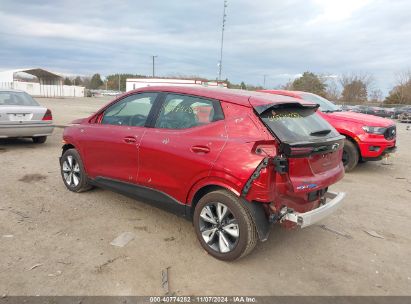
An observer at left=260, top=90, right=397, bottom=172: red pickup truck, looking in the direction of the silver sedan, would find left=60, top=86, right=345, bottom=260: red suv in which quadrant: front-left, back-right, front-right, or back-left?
front-left

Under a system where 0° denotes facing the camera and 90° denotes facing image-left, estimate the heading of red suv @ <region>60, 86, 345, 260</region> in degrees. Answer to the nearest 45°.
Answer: approximately 135°

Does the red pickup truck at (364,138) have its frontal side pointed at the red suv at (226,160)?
no

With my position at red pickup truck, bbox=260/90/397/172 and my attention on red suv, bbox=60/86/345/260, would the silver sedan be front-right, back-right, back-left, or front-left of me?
front-right

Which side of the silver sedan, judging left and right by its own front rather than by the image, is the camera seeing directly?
back

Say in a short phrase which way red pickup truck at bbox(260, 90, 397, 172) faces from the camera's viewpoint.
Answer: facing the viewer and to the right of the viewer

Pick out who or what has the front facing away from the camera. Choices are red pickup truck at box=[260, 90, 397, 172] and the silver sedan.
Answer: the silver sedan

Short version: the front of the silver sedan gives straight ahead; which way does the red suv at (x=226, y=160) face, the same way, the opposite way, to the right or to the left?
the same way

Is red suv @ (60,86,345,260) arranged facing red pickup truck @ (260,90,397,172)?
no

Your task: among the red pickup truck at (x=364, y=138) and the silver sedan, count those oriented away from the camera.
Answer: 1

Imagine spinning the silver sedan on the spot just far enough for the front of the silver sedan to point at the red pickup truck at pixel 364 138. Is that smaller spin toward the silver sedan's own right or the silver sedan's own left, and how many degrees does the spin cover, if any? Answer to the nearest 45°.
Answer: approximately 135° to the silver sedan's own right

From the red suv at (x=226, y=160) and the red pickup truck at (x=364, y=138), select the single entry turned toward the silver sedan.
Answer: the red suv at (x=226, y=160)

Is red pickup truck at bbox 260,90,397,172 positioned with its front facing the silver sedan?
no

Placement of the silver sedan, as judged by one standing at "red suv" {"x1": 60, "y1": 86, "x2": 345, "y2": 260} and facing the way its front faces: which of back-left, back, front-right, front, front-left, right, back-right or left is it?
front

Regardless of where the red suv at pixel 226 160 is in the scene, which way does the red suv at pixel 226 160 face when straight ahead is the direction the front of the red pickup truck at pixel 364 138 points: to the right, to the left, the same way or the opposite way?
the opposite way
